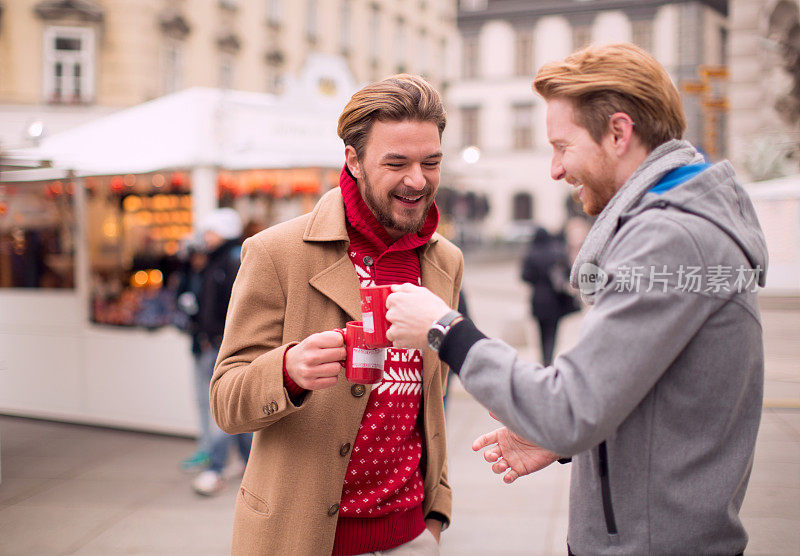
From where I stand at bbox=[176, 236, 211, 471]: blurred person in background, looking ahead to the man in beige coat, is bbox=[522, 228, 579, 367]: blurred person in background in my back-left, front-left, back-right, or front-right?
back-left

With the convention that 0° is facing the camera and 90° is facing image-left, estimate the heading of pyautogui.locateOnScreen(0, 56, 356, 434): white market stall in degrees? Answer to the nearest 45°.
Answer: approximately 315°

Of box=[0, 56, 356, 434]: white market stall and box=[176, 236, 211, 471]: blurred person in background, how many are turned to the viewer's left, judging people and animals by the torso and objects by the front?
1

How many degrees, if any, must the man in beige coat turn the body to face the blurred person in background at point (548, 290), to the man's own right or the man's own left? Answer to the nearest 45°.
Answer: approximately 135° to the man's own left

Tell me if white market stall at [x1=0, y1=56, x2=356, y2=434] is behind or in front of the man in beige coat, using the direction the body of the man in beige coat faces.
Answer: behind

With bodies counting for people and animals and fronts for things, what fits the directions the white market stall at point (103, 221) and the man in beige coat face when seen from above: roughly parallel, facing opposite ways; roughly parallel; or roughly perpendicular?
roughly parallel

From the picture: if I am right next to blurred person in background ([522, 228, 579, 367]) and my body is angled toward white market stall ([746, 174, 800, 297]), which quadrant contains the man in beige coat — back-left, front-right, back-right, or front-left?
back-right

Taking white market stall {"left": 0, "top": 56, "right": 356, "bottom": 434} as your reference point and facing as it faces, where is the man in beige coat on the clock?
The man in beige coat is roughly at 11 o'clock from the white market stall.

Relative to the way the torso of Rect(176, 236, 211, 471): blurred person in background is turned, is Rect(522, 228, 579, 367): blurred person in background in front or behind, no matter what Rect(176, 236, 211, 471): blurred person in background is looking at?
behind

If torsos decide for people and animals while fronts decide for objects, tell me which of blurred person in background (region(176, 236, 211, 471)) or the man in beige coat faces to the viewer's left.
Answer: the blurred person in background

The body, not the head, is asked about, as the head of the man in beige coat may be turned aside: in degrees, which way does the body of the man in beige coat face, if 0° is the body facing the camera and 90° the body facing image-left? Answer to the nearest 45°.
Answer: approximately 315°

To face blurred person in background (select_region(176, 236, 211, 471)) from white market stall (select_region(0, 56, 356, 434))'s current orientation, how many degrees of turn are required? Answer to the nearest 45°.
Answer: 0° — it already faces them

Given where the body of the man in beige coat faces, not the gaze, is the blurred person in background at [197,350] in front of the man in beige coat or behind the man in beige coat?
behind

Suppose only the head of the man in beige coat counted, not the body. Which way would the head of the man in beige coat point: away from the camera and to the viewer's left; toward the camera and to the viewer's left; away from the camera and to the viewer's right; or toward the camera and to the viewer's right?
toward the camera and to the viewer's right
